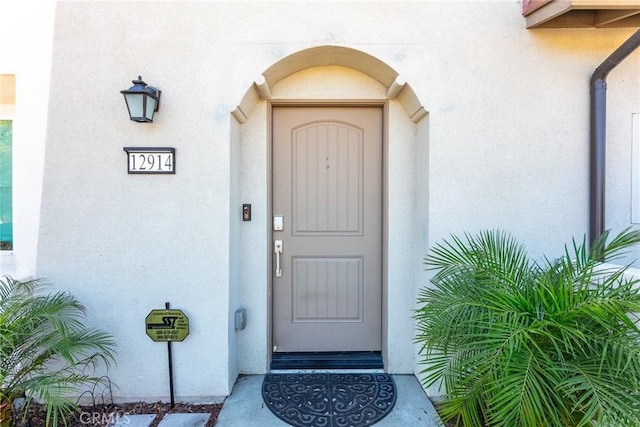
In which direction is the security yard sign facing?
toward the camera

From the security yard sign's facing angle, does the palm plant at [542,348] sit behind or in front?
in front

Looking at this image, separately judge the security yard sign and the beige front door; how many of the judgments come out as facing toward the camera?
2

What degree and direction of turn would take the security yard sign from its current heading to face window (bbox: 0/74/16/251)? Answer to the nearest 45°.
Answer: approximately 135° to its right

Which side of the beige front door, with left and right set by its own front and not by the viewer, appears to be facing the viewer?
front

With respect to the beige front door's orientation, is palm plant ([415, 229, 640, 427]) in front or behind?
in front

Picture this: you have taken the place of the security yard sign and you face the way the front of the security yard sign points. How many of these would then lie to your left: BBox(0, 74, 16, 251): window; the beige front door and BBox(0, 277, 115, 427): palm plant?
1

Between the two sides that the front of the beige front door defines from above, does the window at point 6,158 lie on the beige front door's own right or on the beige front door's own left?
on the beige front door's own right
